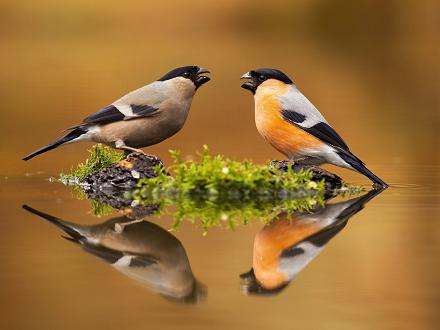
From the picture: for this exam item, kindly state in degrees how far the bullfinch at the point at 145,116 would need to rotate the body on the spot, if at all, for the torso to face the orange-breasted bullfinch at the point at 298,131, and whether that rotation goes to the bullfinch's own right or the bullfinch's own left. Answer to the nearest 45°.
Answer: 0° — it already faces it

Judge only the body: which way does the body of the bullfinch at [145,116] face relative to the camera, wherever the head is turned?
to the viewer's right

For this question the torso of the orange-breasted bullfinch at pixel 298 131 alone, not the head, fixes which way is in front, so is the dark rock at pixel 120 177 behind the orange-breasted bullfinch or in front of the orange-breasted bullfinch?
in front

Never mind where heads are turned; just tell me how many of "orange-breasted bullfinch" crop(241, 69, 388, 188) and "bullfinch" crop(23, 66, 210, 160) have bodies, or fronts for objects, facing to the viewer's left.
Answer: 1

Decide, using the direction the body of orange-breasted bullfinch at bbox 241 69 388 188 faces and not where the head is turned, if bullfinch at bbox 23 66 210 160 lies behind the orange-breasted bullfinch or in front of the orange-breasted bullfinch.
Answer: in front

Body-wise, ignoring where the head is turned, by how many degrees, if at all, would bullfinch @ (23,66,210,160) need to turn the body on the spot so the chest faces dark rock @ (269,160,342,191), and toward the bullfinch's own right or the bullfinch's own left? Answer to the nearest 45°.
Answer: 0° — it already faces it

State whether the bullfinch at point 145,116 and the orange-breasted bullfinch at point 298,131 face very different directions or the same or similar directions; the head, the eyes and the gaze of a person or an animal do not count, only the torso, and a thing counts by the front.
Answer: very different directions

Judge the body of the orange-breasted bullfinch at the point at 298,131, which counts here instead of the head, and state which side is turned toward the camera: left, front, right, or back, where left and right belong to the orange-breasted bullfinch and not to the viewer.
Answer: left
